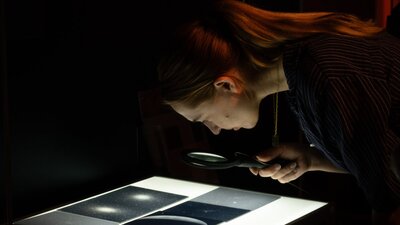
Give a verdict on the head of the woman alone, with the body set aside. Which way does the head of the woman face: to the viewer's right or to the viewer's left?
to the viewer's left

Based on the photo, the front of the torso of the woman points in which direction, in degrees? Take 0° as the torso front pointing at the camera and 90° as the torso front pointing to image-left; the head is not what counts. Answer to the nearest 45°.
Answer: approximately 90°
